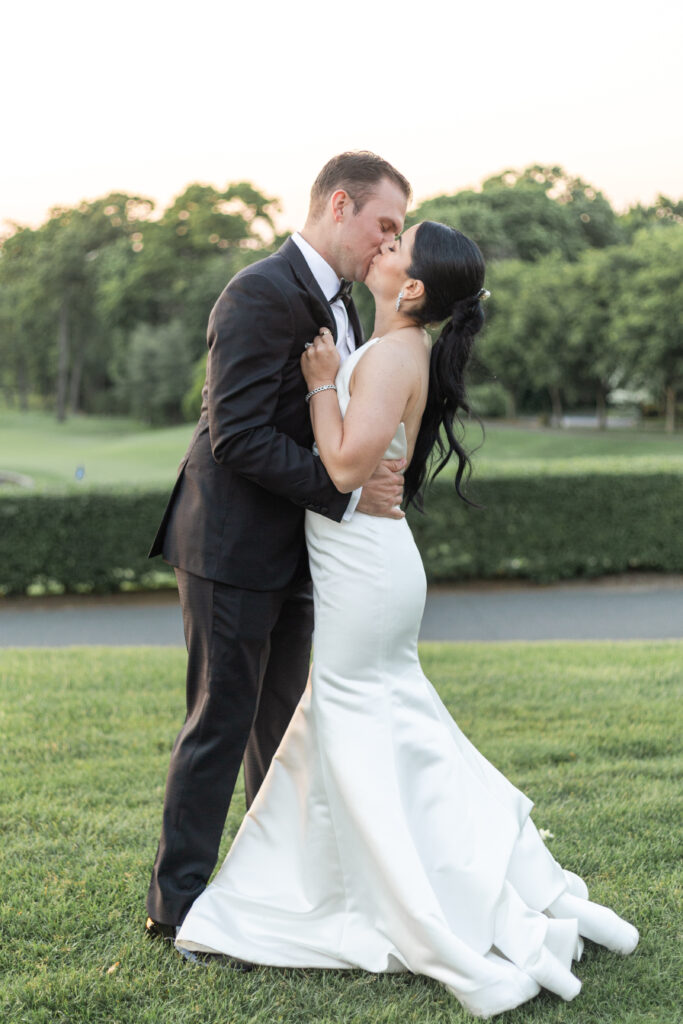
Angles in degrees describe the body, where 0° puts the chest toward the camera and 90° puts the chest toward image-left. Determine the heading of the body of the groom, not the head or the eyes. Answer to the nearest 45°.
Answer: approximately 270°

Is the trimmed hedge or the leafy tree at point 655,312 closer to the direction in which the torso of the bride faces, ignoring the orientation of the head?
the trimmed hedge

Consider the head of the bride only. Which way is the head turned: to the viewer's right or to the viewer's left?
to the viewer's left

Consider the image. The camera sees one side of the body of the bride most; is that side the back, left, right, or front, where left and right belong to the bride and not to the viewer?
left

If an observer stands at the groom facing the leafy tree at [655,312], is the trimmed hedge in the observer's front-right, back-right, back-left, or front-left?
front-left

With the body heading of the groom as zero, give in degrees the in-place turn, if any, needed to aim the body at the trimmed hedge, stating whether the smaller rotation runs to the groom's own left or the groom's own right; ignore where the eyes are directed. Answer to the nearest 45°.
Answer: approximately 90° to the groom's own left

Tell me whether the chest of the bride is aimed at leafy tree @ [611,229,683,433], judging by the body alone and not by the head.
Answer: no

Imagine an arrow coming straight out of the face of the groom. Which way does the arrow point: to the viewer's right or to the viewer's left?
to the viewer's right

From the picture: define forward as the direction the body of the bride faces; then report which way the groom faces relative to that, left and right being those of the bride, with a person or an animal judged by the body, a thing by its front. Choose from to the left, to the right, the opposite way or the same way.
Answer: the opposite way

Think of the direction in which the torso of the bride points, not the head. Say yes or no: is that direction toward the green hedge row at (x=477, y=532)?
no
